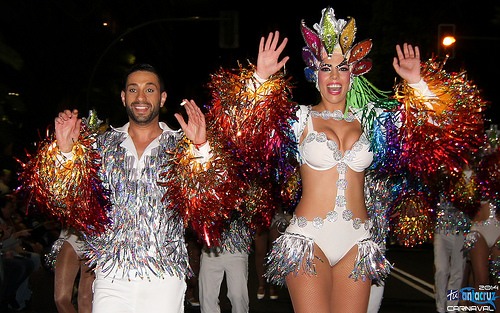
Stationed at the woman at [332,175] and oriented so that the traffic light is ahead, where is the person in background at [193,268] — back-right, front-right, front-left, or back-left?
front-left

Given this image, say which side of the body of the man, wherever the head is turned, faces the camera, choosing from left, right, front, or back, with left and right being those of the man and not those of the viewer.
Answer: front

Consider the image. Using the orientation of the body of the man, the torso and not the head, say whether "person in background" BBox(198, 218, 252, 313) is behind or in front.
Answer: behind

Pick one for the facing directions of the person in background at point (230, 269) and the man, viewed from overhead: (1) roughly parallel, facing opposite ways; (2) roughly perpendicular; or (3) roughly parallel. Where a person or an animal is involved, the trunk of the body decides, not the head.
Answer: roughly parallel

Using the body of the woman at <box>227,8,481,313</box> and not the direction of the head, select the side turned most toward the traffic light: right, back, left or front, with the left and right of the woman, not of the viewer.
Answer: back

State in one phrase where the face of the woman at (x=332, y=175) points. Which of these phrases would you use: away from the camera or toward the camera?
toward the camera

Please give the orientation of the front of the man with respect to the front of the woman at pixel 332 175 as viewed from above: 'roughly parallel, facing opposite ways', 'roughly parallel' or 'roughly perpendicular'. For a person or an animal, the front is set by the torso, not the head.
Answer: roughly parallel

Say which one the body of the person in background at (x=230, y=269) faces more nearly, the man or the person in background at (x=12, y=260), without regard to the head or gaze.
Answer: the man

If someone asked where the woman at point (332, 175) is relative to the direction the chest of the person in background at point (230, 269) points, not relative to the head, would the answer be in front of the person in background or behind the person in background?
in front

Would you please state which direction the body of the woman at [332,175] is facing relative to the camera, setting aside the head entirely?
toward the camera

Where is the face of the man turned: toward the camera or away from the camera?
toward the camera

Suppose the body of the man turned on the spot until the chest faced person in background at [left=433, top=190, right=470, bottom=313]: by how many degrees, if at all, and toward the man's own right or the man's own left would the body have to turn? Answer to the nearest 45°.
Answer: approximately 135° to the man's own left
